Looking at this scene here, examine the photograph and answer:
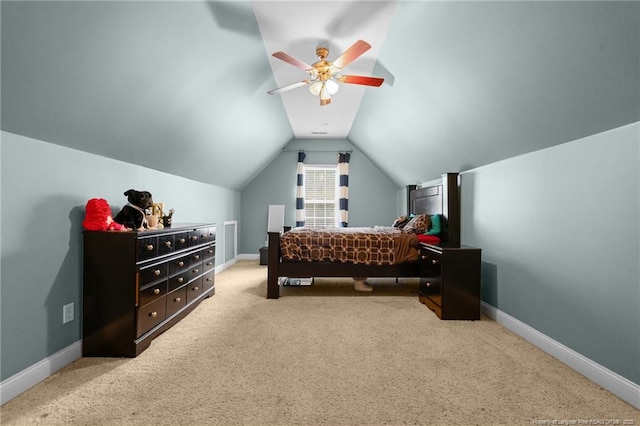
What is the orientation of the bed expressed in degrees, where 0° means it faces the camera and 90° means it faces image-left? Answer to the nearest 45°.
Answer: approximately 90°

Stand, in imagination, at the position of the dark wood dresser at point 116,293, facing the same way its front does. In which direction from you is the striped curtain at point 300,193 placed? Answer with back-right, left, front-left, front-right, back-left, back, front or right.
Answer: left

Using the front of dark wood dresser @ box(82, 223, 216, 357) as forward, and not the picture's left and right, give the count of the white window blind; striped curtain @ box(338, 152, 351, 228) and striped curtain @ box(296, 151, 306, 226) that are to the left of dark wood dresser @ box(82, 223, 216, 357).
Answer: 3

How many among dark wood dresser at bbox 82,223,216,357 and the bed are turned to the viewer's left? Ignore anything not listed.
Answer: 1

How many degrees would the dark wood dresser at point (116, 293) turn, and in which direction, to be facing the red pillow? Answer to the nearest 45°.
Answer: approximately 45° to its left

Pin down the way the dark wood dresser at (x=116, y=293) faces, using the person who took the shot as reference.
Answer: facing the viewer and to the right of the viewer

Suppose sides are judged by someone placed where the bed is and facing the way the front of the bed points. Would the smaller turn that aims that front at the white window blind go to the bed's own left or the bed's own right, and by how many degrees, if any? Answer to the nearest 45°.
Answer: approximately 90° to the bed's own right

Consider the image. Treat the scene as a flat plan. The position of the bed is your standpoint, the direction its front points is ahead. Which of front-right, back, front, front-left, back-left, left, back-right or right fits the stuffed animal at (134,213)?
front-left

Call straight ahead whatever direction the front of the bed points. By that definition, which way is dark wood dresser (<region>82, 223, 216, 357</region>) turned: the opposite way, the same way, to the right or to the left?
the opposite way

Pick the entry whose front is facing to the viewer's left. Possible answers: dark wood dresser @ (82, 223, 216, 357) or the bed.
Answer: the bed

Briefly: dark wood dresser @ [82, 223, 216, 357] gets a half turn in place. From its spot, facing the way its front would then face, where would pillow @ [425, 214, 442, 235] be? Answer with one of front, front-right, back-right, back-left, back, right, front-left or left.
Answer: back-right

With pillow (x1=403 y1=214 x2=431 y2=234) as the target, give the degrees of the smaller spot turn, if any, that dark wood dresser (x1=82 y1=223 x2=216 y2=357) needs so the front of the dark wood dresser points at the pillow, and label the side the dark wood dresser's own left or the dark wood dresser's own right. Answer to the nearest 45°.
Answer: approximately 45° to the dark wood dresser's own left
